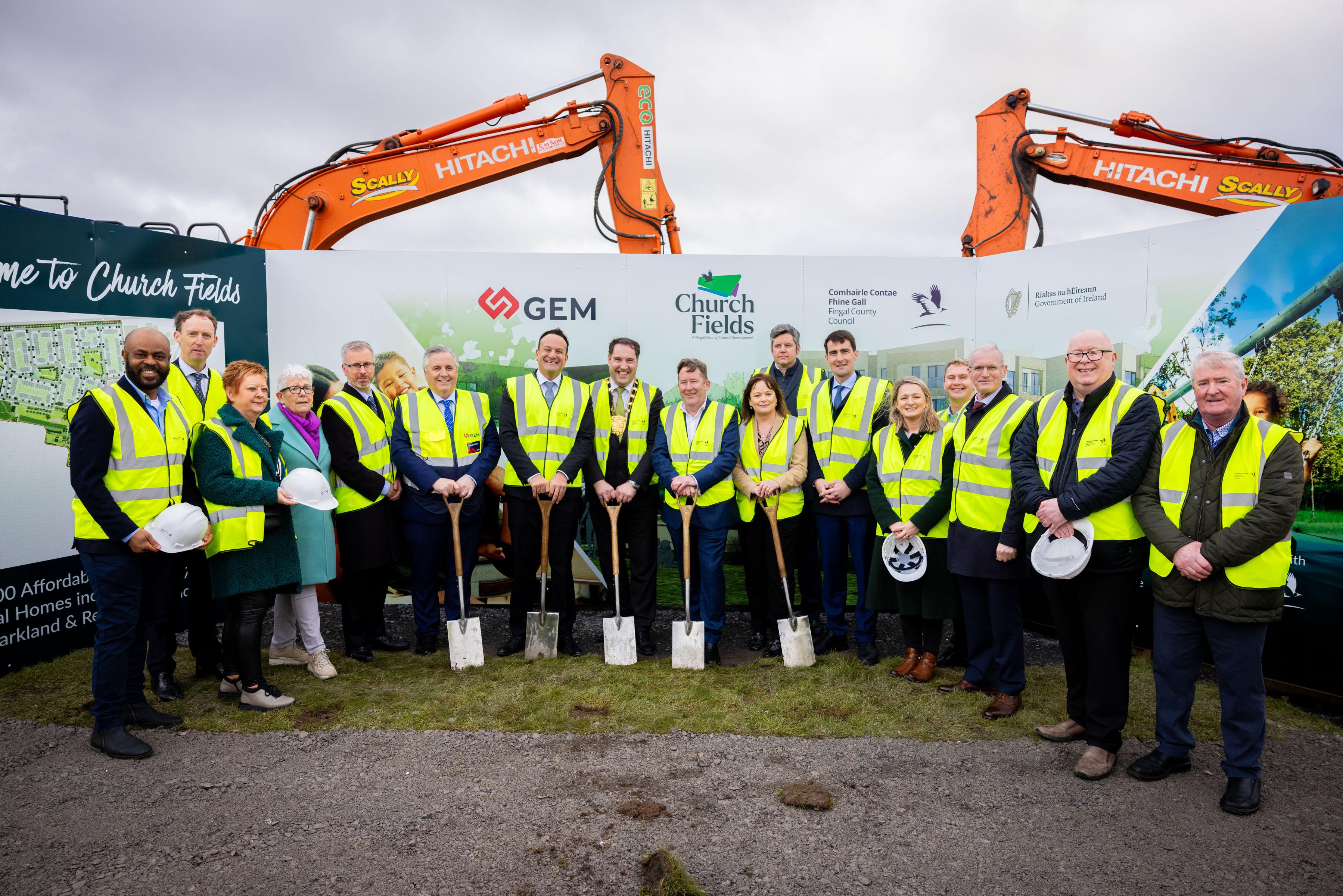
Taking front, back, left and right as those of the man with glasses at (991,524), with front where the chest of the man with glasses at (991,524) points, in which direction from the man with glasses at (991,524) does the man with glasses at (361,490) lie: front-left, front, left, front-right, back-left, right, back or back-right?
front-right

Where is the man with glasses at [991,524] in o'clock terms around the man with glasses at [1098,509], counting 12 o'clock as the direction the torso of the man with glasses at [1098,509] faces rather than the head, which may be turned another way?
the man with glasses at [991,524] is roughly at 3 o'clock from the man with glasses at [1098,509].

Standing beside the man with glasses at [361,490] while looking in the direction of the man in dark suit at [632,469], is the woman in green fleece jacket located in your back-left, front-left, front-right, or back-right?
back-right

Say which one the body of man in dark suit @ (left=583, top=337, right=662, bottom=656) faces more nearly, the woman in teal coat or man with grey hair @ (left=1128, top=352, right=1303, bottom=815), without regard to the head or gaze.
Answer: the man with grey hair

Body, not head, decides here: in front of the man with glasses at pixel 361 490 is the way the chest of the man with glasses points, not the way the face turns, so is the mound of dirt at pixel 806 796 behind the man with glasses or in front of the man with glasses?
in front

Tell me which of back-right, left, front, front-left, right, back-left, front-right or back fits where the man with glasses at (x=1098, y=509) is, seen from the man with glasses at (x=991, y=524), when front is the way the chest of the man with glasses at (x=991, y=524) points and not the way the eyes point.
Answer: left

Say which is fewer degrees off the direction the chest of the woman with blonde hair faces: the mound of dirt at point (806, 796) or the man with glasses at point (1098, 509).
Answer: the mound of dirt
